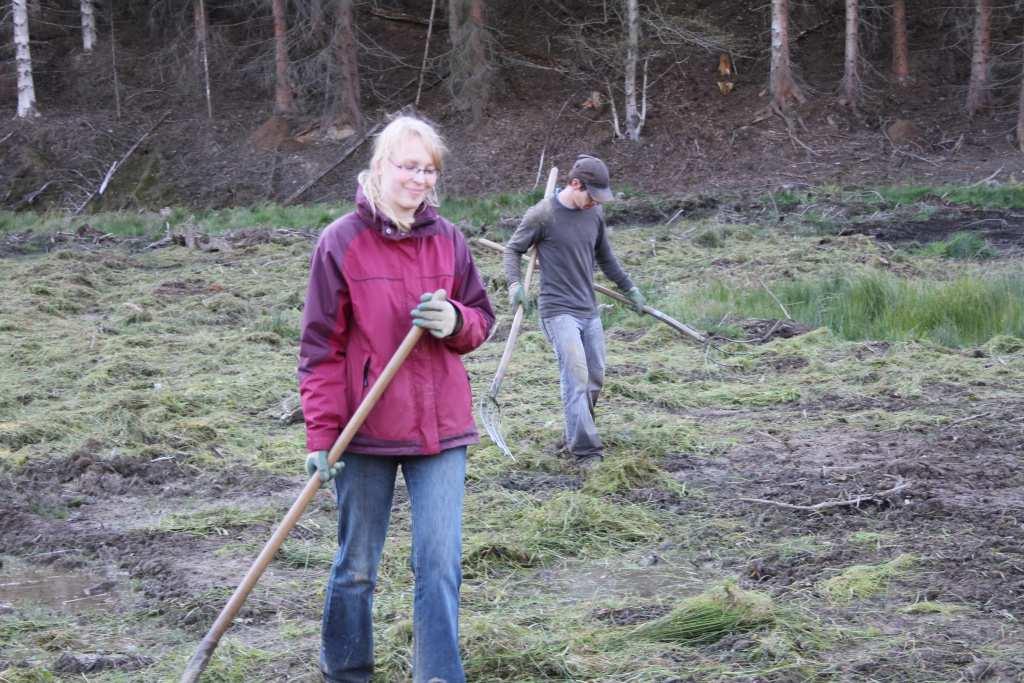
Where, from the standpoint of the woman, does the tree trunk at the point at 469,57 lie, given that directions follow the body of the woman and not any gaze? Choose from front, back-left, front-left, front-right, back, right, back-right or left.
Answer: back-left

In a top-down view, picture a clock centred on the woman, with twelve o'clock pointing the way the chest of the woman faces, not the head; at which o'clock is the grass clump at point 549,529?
The grass clump is roughly at 8 o'clock from the woman.

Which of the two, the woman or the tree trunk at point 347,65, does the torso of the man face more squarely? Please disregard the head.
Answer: the woman

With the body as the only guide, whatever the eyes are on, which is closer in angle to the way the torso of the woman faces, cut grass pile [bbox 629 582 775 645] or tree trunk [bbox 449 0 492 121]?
the cut grass pile

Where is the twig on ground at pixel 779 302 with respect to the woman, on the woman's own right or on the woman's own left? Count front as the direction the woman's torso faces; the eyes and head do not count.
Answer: on the woman's own left

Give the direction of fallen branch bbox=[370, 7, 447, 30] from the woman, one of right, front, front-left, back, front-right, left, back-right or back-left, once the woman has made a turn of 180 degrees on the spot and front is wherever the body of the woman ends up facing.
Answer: front-right

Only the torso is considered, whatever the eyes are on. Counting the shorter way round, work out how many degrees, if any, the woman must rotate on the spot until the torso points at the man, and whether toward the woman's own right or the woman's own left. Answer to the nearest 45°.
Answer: approximately 135° to the woman's own left

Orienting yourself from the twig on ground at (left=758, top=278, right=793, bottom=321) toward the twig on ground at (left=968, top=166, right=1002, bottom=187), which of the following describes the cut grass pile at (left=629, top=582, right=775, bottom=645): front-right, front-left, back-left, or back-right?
back-right

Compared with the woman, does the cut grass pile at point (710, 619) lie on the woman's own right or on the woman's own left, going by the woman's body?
on the woman's own left

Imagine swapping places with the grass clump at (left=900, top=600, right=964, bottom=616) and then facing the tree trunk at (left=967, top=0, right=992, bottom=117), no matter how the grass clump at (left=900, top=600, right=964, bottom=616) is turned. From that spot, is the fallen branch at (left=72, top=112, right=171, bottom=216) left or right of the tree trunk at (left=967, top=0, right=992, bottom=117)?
left

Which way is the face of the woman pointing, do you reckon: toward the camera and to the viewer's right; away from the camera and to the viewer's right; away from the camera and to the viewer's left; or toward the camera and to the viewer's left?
toward the camera and to the viewer's right

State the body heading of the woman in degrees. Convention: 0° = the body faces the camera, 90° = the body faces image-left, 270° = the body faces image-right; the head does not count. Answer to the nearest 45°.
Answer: approximately 315°

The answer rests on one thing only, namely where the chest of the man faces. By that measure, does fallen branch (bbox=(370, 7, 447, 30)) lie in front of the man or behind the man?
behind

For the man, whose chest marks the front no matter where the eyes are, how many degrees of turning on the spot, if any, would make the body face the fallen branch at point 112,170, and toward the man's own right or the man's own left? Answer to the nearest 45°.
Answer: approximately 180°
